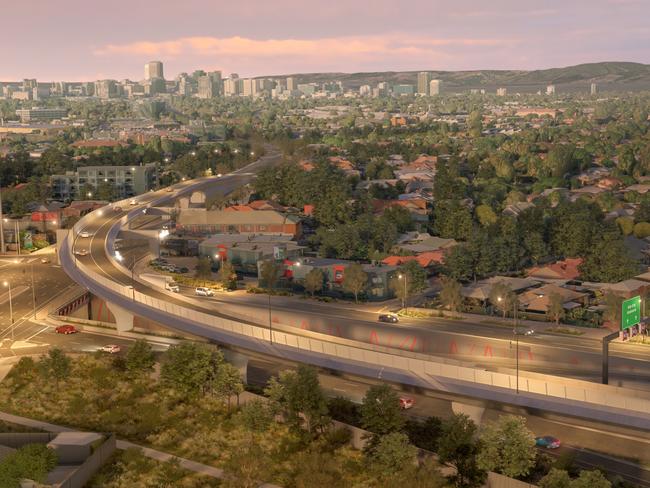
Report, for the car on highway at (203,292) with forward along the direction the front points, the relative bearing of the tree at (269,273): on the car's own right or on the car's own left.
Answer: on the car's own left

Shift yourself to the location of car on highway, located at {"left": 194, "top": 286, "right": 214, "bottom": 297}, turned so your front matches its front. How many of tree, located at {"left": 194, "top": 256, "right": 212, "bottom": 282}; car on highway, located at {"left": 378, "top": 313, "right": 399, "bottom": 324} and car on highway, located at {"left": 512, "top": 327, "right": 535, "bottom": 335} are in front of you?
2

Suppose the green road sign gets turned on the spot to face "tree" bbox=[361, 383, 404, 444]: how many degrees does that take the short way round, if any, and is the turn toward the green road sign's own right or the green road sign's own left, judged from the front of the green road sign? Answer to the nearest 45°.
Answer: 0° — it already faces it

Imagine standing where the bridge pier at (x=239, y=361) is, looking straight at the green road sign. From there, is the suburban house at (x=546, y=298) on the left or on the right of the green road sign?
left

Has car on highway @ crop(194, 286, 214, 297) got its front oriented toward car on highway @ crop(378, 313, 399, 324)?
yes
